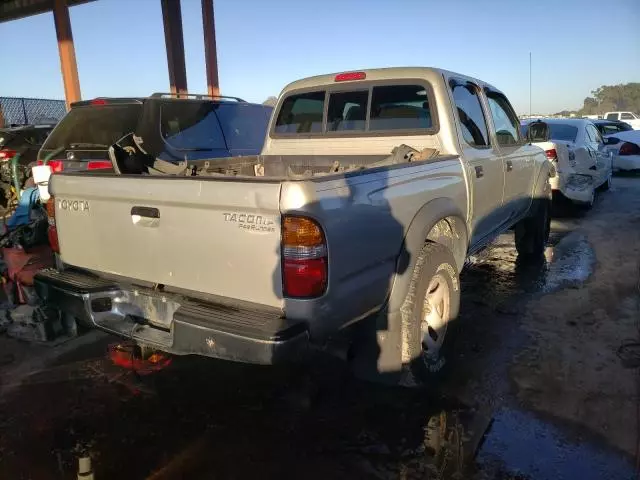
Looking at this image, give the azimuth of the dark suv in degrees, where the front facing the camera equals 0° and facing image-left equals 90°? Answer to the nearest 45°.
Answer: approximately 225°

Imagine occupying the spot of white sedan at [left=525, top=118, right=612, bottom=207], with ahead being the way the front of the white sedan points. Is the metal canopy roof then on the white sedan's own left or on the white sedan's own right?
on the white sedan's own left

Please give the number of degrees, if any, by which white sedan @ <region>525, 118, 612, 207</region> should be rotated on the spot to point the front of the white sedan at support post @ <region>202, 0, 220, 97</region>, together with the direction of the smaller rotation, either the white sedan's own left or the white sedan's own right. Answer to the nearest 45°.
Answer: approximately 135° to the white sedan's own left

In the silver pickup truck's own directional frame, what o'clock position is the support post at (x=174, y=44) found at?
The support post is roughly at 10 o'clock from the silver pickup truck.

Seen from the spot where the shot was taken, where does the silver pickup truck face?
facing away from the viewer and to the right of the viewer

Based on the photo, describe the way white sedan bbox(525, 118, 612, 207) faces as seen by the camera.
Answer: facing away from the viewer and to the right of the viewer

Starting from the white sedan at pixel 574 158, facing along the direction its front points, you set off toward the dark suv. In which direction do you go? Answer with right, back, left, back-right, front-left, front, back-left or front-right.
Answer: back
